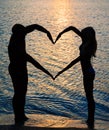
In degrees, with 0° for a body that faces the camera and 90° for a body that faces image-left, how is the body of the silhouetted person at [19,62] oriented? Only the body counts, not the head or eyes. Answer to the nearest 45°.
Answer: approximately 270°

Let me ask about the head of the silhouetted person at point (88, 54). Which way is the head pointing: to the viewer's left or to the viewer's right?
to the viewer's left

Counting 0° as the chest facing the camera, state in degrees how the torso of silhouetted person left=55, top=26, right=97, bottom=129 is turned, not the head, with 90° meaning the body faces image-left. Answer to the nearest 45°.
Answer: approximately 90°
